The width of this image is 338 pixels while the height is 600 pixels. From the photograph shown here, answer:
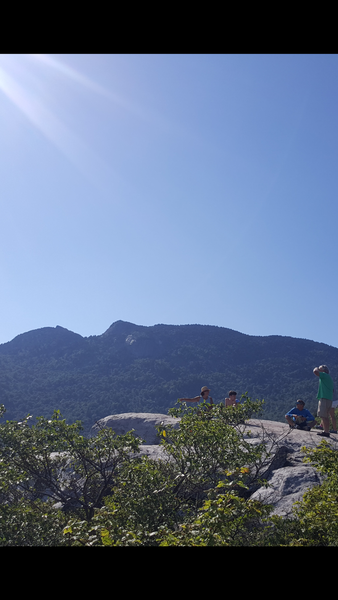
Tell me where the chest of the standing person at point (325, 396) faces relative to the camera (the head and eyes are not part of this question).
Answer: to the viewer's left

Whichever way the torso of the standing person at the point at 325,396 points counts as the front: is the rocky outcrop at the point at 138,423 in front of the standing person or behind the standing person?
in front

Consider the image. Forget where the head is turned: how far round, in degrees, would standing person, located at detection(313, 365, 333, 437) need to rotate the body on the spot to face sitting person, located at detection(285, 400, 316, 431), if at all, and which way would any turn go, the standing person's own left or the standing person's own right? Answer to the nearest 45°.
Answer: approximately 45° to the standing person's own right
